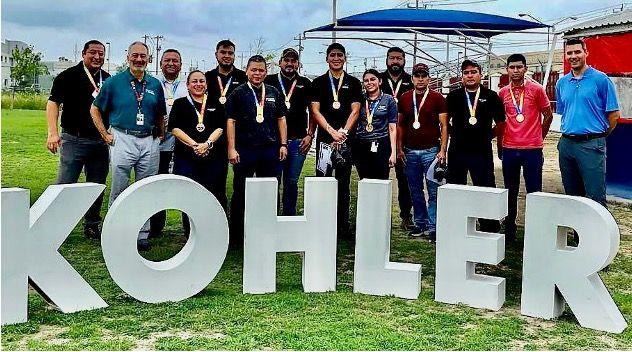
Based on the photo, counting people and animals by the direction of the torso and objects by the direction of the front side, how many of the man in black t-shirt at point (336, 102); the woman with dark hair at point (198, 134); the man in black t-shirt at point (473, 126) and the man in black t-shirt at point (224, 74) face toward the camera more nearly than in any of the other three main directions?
4

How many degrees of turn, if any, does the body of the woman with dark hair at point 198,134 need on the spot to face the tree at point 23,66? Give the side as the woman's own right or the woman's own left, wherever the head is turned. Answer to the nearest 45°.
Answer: approximately 180°

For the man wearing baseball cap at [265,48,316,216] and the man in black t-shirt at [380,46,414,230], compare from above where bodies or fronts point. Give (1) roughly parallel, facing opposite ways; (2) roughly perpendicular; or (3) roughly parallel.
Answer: roughly parallel

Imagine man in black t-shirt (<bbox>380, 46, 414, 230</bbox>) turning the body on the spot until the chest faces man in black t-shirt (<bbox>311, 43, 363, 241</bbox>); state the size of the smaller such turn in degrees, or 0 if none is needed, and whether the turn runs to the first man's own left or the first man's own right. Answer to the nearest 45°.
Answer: approximately 45° to the first man's own right

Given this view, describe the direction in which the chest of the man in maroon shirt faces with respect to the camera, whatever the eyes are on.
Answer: toward the camera

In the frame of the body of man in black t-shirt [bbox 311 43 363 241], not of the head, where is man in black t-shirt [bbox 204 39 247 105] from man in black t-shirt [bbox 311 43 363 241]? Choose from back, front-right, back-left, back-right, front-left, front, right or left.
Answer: right

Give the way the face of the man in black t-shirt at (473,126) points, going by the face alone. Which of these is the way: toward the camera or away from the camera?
toward the camera

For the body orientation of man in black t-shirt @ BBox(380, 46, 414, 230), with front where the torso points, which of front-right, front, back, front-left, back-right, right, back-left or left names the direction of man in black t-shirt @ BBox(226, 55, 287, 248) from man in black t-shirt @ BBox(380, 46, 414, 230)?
front-right

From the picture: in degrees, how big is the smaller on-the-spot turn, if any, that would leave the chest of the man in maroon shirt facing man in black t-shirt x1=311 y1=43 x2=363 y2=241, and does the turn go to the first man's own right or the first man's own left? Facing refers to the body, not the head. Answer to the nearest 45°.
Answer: approximately 45° to the first man's own right

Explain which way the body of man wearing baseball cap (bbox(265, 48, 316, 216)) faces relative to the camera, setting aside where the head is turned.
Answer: toward the camera

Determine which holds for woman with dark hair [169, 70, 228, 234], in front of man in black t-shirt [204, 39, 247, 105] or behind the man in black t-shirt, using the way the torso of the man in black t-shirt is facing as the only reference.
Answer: in front

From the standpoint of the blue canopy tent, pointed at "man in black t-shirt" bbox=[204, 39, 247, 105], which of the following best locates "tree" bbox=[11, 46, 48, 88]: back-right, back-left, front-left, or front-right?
back-right

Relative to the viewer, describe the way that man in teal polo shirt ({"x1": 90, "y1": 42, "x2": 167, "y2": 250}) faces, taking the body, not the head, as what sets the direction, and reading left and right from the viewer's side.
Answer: facing the viewer

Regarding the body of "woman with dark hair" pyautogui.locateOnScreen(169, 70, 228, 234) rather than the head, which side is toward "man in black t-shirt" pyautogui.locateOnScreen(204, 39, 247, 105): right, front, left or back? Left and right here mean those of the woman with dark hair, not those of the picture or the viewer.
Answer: back

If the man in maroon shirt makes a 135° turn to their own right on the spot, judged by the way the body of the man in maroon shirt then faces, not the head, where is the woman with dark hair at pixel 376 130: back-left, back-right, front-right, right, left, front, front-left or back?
left
